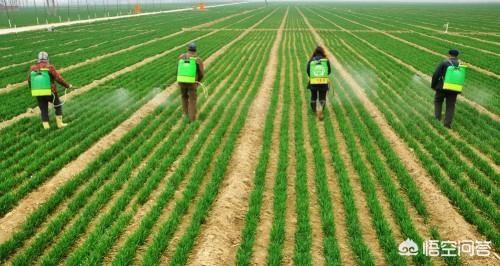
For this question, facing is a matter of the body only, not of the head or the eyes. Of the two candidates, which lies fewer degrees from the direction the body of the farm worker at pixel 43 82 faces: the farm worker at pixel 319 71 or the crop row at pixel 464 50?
the crop row

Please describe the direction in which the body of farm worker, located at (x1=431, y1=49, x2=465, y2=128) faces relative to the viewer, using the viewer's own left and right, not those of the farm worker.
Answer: facing away from the viewer and to the left of the viewer

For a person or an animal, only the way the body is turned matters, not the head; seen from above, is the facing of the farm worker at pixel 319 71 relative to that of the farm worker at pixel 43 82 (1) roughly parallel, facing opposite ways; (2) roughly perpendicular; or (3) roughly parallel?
roughly parallel

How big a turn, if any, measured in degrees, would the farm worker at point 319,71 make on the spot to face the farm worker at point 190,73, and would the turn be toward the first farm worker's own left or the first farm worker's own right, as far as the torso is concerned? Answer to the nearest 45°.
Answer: approximately 90° to the first farm worker's own left

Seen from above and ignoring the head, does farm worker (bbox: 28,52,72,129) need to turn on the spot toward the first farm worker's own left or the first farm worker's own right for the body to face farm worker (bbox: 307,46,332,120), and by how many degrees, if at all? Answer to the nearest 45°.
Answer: approximately 45° to the first farm worker's own right

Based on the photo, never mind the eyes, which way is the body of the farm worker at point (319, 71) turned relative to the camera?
away from the camera

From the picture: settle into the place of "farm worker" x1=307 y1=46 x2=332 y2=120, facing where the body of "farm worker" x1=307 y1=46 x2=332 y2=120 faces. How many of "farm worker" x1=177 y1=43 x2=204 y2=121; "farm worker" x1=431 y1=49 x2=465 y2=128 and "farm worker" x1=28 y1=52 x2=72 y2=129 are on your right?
1

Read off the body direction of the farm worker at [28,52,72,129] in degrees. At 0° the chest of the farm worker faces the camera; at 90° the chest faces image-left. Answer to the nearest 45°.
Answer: approximately 225°

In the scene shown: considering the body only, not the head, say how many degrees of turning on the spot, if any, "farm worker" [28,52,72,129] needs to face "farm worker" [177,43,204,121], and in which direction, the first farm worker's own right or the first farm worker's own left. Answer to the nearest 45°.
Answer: approximately 45° to the first farm worker's own right

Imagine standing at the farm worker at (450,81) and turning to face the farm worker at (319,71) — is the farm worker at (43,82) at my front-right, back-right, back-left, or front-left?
front-left

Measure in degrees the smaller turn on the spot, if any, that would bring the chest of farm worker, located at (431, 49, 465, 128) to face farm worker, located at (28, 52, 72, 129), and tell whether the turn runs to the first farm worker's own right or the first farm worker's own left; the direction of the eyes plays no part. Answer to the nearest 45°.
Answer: approximately 90° to the first farm worker's own left

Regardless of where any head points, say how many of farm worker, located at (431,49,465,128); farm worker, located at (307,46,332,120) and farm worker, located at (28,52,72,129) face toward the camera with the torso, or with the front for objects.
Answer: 0

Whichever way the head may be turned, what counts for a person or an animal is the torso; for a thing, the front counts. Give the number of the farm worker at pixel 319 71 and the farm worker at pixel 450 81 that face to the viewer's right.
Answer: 0

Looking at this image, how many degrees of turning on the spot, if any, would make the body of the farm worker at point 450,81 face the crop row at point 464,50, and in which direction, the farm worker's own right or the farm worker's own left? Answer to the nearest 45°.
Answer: approximately 45° to the farm worker's own right

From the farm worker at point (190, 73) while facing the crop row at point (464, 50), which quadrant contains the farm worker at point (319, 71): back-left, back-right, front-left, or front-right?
front-right
